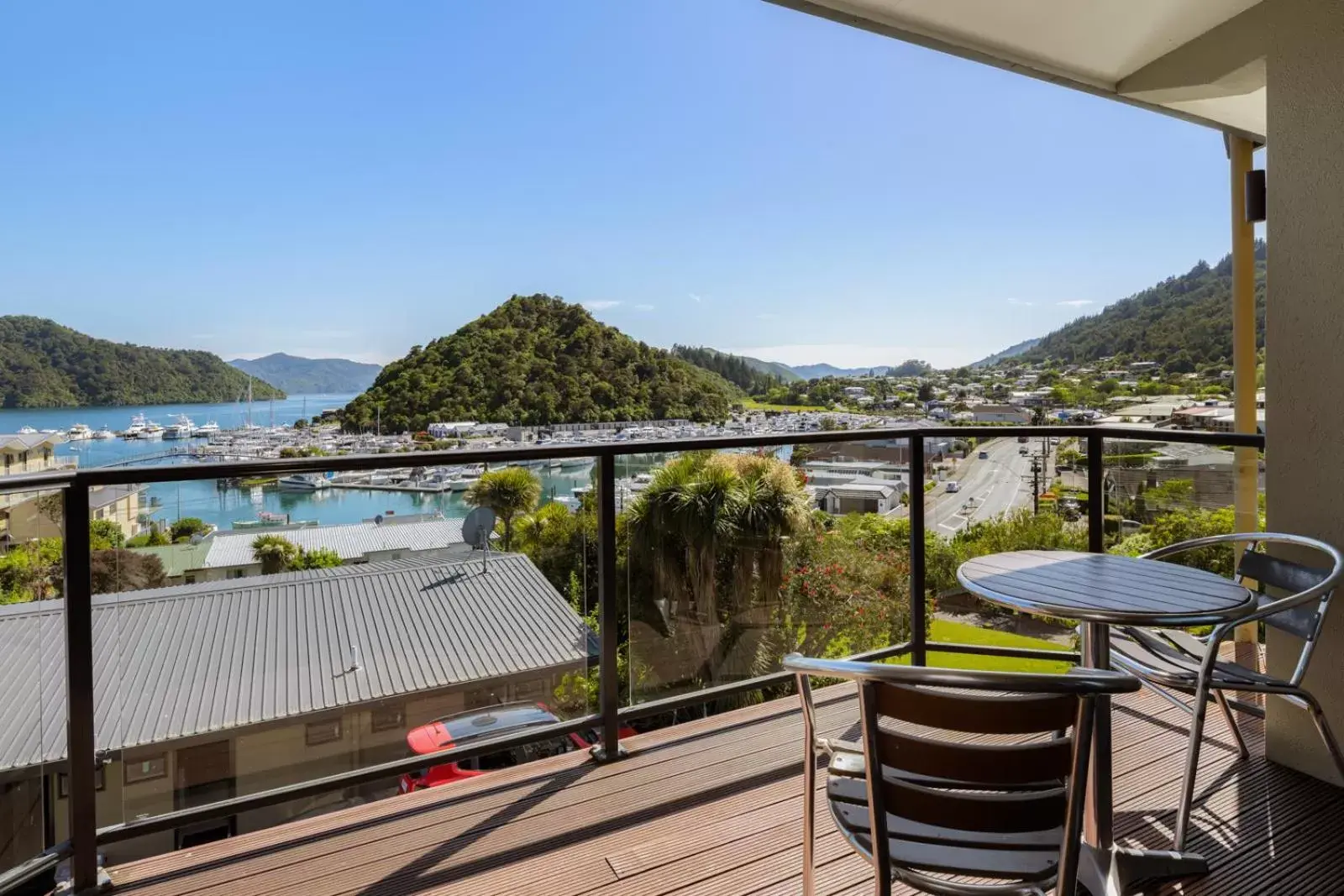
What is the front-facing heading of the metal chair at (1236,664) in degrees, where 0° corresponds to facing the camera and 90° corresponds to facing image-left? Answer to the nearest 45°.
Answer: approximately 45°

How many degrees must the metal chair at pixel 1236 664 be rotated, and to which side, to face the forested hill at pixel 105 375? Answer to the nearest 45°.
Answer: approximately 45° to its right

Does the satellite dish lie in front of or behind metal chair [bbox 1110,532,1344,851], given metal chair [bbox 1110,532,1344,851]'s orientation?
in front

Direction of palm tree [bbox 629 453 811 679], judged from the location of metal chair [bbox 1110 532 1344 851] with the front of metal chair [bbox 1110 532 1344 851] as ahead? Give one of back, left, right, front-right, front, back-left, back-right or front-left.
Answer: front-right

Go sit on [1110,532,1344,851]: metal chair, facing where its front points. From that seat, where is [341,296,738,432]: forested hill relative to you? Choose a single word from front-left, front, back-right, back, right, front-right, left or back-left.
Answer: right

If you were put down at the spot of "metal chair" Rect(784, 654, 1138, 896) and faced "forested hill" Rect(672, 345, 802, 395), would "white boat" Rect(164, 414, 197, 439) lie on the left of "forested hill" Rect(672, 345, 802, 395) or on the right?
left
